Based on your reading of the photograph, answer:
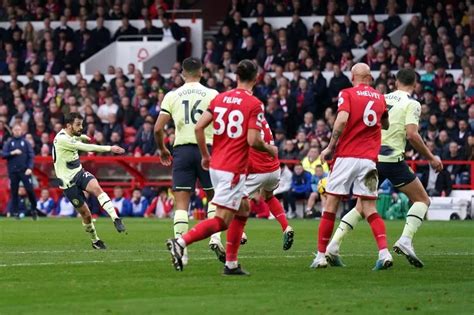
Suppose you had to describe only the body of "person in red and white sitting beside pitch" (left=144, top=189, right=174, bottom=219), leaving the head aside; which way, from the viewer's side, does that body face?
toward the camera

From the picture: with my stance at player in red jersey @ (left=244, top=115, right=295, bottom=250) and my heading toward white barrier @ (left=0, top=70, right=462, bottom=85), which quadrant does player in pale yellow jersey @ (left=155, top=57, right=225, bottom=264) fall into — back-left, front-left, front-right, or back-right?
back-left

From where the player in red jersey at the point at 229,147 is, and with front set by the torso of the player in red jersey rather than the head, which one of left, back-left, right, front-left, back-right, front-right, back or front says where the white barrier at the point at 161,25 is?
front-left

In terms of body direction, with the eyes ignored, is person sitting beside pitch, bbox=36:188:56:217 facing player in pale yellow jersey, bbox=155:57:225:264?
yes

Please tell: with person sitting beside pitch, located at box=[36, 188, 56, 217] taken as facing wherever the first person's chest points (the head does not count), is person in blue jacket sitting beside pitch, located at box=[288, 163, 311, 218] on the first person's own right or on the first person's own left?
on the first person's own left

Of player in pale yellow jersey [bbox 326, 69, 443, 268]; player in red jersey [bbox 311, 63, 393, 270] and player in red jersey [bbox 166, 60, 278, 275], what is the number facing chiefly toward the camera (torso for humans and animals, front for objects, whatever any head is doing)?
0

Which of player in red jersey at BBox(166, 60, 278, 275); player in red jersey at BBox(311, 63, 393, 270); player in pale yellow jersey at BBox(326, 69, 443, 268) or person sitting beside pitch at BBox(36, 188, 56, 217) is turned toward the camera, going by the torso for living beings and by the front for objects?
the person sitting beside pitch

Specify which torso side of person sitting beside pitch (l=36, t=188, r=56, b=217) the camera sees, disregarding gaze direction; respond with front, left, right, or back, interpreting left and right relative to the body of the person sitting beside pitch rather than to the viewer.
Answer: front

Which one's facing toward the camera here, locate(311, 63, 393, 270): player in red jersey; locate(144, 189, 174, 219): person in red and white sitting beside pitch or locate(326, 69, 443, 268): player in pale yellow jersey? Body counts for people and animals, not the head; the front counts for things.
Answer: the person in red and white sitting beside pitch

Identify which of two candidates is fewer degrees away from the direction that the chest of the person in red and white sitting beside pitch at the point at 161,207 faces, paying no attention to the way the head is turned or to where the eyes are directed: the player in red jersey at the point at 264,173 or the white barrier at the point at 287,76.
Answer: the player in red jersey

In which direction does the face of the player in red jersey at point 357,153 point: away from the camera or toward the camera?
away from the camera
